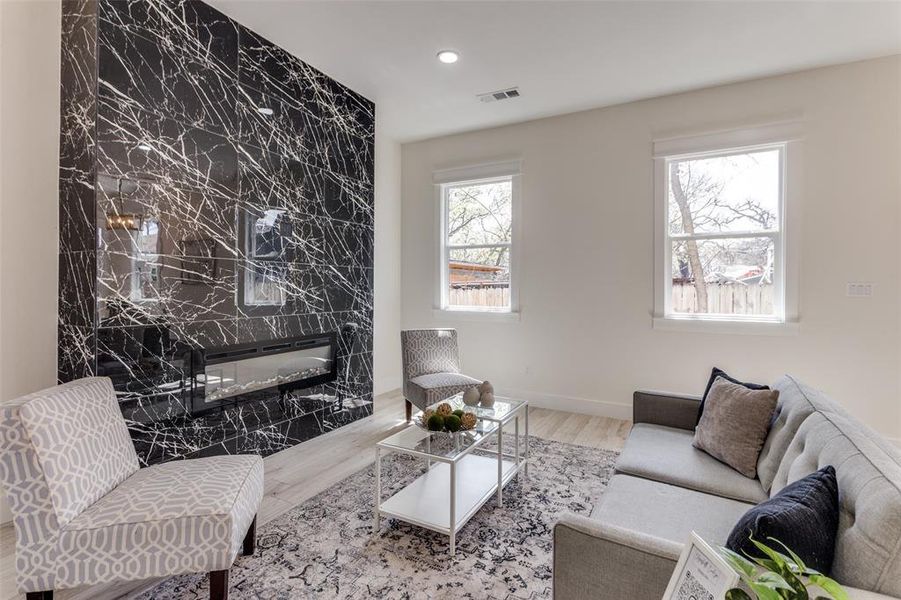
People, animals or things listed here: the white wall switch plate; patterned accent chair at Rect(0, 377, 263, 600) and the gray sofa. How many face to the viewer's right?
1

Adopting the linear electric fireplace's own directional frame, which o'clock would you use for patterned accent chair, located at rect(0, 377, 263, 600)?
The patterned accent chair is roughly at 2 o'clock from the linear electric fireplace.

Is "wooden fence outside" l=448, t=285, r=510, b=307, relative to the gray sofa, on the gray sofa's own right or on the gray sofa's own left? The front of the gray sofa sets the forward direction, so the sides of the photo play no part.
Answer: on the gray sofa's own right

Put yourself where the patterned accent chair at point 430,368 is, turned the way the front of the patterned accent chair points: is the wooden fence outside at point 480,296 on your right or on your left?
on your left

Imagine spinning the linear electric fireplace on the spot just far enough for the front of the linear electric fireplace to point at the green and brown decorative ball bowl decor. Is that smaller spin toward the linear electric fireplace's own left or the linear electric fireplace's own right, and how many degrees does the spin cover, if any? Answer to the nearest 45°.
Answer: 0° — it already faces it

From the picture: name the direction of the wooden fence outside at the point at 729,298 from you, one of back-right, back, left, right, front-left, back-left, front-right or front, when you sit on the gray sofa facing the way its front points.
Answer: right

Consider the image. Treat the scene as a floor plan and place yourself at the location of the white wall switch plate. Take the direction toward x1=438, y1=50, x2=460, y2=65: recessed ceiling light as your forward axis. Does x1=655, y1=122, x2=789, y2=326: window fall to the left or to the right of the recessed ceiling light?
right

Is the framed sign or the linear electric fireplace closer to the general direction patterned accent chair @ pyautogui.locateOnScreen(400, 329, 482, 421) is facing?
the framed sign

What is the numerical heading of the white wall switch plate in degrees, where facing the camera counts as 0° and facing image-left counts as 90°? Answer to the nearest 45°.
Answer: approximately 0°

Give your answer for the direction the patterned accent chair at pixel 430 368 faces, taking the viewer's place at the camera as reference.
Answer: facing the viewer and to the right of the viewer

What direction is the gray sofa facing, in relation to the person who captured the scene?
facing to the left of the viewer

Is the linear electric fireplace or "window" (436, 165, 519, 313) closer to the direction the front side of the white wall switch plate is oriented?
the linear electric fireplace

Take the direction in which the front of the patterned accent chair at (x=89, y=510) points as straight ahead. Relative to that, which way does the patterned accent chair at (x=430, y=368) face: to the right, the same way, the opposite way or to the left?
to the right

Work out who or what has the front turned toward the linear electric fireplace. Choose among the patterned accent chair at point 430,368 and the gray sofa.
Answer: the gray sofa

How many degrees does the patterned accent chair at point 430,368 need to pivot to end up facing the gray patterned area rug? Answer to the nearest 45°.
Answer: approximately 45° to its right

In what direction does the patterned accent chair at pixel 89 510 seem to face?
to the viewer's right

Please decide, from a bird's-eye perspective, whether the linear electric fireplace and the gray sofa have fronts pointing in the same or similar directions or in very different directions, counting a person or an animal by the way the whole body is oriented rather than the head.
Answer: very different directions
